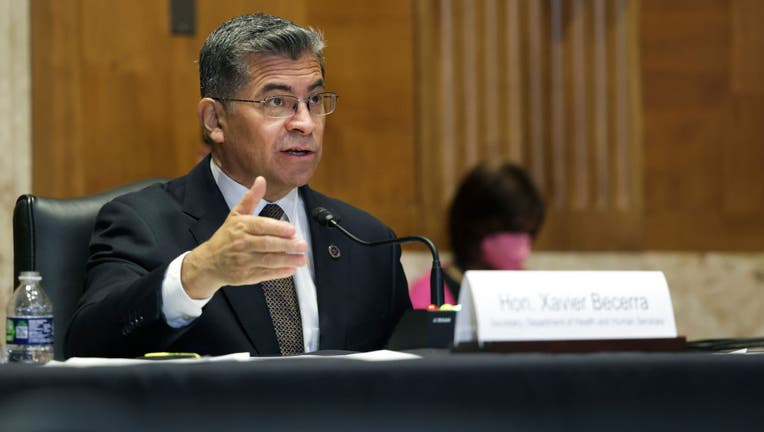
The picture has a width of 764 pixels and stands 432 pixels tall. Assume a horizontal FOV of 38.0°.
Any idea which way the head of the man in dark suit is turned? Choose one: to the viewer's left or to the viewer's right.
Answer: to the viewer's right

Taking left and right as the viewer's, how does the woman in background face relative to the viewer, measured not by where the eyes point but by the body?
facing the viewer and to the right of the viewer

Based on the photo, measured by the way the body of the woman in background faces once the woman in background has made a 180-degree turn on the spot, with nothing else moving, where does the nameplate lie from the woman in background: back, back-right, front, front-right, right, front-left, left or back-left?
back-left

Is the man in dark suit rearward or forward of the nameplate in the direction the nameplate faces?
rearward

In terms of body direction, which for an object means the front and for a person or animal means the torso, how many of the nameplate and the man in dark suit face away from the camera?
0

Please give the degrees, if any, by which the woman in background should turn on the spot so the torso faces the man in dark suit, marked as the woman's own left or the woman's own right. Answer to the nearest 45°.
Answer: approximately 45° to the woman's own right

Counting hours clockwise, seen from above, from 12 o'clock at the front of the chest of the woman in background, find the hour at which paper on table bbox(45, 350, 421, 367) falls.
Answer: The paper on table is roughly at 2 o'clock from the woman in background.

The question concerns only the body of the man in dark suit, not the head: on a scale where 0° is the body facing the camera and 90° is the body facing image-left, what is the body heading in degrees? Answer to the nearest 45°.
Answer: approximately 315°

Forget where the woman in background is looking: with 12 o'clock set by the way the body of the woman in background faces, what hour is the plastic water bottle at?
The plastic water bottle is roughly at 2 o'clock from the woman in background.
